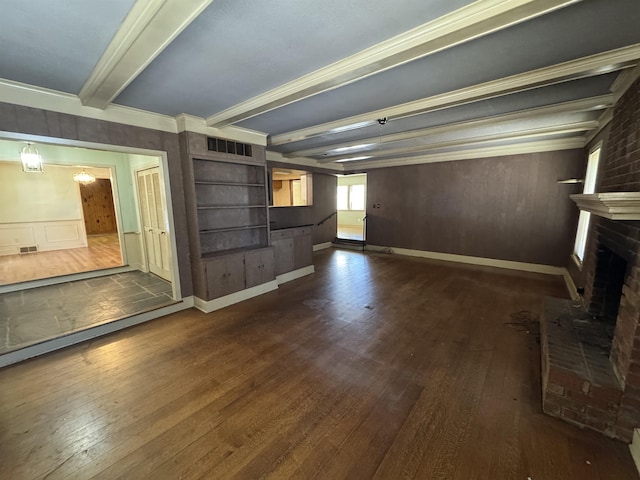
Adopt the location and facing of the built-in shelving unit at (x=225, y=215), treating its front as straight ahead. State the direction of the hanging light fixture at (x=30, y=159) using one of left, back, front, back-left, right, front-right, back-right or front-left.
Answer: back-right

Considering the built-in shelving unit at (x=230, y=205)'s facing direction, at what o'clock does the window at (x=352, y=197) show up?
The window is roughly at 9 o'clock from the built-in shelving unit.

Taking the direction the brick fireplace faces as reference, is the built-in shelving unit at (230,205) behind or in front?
in front

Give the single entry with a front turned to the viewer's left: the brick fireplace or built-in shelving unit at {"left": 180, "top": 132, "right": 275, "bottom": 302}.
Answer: the brick fireplace

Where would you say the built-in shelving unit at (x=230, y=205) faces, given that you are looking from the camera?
facing the viewer and to the right of the viewer

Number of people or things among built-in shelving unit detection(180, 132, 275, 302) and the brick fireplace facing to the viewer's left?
1

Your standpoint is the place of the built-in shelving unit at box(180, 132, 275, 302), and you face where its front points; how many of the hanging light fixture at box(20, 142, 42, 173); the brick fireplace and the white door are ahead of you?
1

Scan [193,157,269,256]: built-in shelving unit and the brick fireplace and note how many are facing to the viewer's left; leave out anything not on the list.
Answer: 1

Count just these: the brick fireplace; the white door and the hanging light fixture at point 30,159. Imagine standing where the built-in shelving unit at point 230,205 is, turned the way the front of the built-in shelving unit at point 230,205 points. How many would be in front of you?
1

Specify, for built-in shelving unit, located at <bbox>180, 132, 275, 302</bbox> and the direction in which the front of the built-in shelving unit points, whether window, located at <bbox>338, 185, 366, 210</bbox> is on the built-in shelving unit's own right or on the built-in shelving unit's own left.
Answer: on the built-in shelving unit's own left

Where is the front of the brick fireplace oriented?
to the viewer's left

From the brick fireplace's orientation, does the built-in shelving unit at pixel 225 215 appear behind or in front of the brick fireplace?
in front

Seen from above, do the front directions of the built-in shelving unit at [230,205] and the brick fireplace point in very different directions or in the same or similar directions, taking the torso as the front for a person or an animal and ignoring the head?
very different directions
